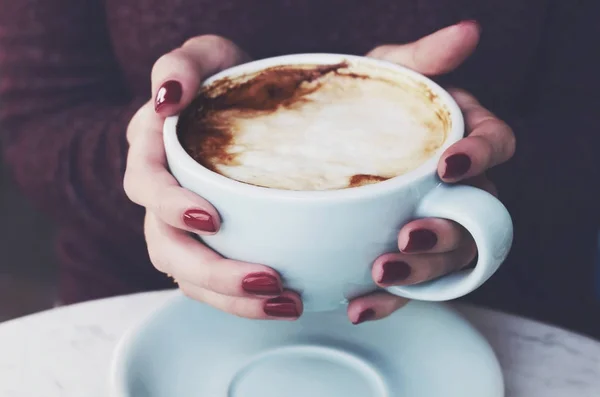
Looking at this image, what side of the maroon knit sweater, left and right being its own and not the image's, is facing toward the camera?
front
